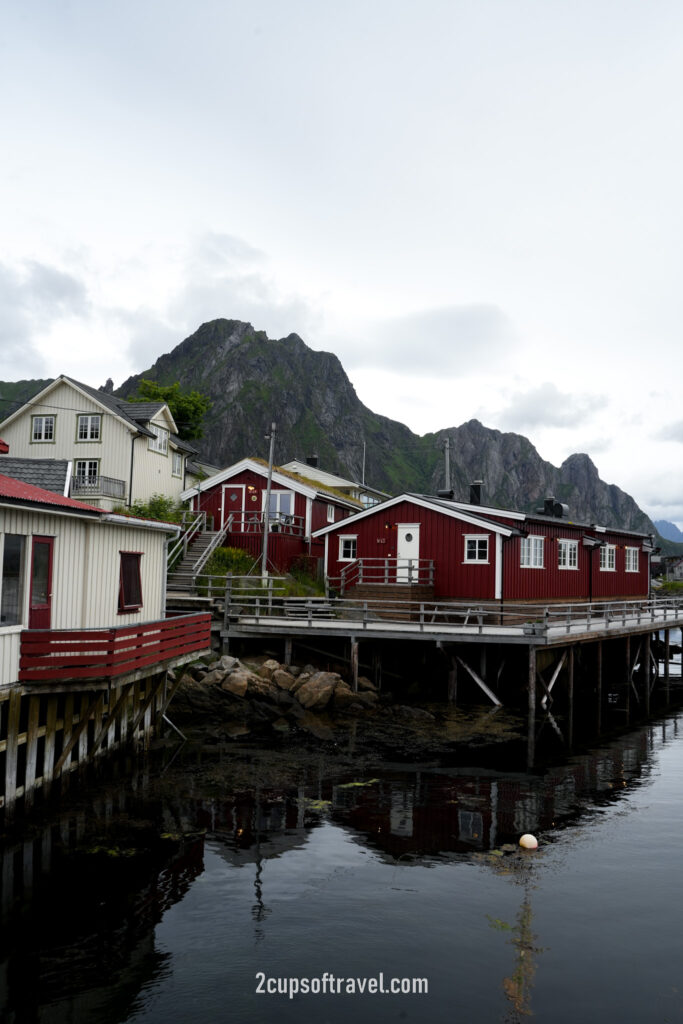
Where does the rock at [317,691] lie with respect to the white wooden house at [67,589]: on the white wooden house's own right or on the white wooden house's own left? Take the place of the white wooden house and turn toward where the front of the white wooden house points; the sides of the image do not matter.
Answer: on the white wooden house's own left

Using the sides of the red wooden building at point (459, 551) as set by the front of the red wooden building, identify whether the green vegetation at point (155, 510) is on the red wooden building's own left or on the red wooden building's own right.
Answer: on the red wooden building's own right

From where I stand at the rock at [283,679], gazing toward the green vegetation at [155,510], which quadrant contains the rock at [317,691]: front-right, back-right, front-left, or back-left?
back-right

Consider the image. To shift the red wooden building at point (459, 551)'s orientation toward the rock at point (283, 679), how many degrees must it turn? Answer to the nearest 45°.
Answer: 0° — it already faces it

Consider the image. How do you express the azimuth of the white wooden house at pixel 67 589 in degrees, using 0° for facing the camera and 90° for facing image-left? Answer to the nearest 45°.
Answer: approximately 315°

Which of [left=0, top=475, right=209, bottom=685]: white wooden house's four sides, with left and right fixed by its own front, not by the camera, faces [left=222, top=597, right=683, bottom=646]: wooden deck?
left

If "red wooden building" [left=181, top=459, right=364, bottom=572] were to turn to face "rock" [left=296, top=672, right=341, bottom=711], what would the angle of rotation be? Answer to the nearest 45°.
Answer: approximately 45° to its left

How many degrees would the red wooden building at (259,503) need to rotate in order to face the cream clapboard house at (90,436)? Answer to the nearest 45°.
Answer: approximately 45° to its right

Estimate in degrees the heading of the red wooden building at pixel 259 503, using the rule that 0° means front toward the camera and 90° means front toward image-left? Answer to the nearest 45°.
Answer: approximately 45°

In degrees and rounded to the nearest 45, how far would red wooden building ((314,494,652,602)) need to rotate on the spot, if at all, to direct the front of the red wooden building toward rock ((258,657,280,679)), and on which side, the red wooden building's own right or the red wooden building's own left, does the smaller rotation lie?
0° — it already faces it

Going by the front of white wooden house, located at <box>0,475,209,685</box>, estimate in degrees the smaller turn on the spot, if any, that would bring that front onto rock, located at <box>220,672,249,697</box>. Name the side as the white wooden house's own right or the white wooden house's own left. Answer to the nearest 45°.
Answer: approximately 90° to the white wooden house's own left

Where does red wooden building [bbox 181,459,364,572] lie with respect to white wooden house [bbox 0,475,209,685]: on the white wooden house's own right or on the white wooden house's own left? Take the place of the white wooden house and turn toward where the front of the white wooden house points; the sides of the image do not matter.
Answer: on the white wooden house's own left

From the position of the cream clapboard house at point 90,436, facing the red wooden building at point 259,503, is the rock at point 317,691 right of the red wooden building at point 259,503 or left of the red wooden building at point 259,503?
right

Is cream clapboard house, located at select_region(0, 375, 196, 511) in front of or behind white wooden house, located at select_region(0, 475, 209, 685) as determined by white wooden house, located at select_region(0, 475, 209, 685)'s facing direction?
behind
